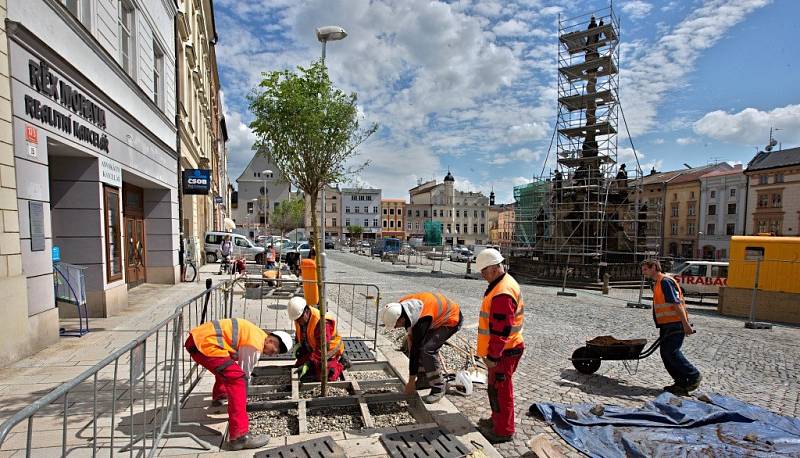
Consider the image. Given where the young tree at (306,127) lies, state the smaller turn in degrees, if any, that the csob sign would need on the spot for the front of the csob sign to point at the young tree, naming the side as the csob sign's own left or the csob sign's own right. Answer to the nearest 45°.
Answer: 0° — it already faces it

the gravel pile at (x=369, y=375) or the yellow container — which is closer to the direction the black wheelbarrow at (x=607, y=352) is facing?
the gravel pile

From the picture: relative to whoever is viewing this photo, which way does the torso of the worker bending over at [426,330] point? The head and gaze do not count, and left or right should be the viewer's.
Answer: facing to the left of the viewer

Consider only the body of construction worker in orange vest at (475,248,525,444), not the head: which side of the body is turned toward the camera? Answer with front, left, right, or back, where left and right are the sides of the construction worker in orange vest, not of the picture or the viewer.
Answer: left

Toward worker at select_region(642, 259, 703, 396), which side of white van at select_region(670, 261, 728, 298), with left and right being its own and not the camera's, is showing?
left

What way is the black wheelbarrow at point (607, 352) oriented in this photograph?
to the viewer's left
